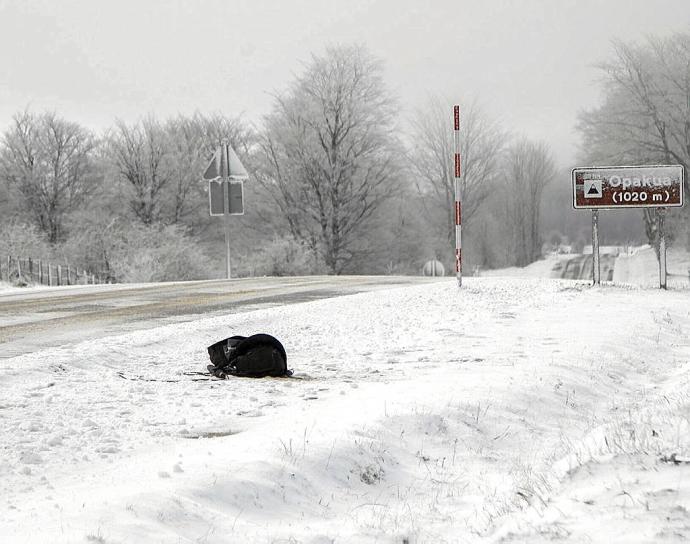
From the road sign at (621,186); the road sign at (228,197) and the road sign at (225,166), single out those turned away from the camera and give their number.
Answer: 2

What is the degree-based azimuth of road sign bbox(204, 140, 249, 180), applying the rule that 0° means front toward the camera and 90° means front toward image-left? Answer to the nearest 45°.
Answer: approximately 180°

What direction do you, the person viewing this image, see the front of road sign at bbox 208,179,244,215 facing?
facing away from the viewer

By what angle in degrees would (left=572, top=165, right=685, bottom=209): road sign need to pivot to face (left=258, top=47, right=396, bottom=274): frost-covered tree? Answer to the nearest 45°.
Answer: approximately 135° to its right

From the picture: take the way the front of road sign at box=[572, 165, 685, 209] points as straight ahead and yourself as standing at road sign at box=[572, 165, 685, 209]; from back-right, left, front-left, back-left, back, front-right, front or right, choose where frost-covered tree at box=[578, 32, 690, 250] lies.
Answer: back

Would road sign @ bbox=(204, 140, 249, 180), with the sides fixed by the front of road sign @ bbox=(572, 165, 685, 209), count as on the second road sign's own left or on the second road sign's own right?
on the second road sign's own right

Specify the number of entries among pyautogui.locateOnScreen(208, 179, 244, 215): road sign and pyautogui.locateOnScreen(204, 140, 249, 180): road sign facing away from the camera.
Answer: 2

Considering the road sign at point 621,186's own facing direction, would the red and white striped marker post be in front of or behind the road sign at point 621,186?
in front

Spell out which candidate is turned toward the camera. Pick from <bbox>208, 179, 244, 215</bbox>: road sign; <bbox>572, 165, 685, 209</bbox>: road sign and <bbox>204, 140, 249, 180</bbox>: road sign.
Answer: <bbox>572, 165, 685, 209</bbox>: road sign

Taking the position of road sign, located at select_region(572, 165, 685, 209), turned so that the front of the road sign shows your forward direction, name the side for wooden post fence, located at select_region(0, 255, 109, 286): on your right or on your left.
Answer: on your right

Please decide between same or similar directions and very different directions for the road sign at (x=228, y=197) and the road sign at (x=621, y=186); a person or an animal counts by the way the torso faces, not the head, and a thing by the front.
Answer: very different directions

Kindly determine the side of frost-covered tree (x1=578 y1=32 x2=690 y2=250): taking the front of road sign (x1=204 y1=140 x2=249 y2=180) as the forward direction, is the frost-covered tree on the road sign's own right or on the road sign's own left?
on the road sign's own right

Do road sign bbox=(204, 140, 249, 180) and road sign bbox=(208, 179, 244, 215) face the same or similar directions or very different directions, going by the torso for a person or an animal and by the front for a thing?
same or similar directions

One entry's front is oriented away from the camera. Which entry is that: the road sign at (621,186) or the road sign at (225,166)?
the road sign at (225,166)

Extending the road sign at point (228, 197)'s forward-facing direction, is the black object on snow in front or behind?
behind

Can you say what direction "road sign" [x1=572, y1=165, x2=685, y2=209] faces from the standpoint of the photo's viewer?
facing the viewer
